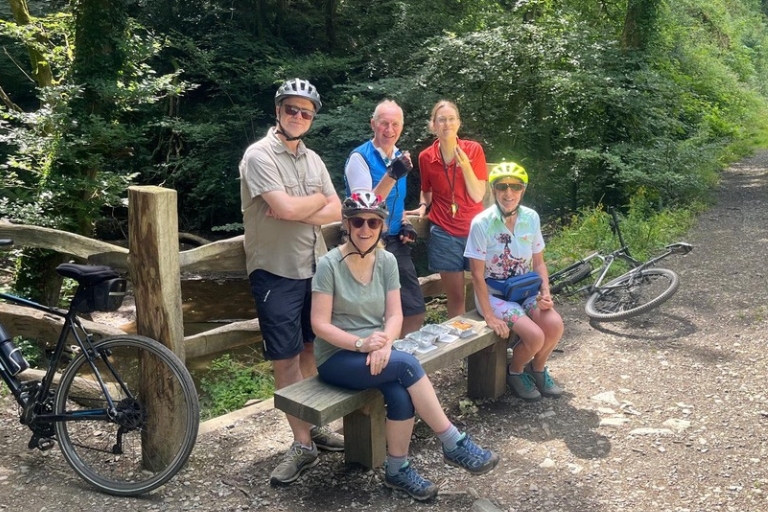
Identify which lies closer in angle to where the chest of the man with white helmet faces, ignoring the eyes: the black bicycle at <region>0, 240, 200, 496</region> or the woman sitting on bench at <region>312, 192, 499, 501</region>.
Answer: the woman sitting on bench

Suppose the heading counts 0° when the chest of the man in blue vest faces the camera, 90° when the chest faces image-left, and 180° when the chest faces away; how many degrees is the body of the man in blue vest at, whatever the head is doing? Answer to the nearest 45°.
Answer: approximately 315°

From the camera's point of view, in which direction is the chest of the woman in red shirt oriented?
toward the camera

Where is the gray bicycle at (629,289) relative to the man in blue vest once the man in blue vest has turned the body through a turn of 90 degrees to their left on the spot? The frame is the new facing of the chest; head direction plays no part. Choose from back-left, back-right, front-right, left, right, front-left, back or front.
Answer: front

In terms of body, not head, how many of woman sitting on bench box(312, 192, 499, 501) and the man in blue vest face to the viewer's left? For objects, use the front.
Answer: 0

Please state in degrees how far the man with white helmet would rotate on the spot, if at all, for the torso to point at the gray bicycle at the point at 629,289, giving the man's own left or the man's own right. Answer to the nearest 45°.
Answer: approximately 90° to the man's own left

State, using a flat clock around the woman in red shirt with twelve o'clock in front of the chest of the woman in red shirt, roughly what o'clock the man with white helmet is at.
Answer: The man with white helmet is roughly at 1 o'clock from the woman in red shirt.

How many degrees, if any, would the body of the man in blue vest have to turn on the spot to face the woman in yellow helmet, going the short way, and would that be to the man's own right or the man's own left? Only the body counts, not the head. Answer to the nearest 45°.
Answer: approximately 45° to the man's own left

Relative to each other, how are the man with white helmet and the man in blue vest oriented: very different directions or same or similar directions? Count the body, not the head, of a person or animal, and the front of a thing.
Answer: same or similar directions

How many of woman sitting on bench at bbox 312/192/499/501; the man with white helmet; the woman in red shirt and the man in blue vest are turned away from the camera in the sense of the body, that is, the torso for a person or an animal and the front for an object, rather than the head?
0

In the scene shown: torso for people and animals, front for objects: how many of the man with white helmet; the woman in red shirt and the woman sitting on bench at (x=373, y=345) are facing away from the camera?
0

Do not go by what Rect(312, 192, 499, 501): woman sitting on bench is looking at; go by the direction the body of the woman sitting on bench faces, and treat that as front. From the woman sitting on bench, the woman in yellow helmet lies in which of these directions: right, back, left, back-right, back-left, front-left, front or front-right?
left

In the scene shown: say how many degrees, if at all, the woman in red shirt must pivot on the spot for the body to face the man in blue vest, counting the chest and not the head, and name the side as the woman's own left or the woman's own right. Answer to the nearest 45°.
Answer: approximately 45° to the woman's own right
